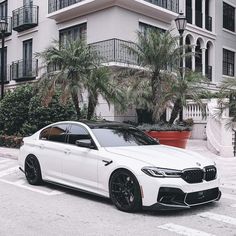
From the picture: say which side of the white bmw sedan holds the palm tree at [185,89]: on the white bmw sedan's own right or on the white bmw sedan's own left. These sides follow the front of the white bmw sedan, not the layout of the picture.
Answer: on the white bmw sedan's own left

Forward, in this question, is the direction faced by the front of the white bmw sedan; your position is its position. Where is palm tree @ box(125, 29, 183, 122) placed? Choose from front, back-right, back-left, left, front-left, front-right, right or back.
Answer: back-left

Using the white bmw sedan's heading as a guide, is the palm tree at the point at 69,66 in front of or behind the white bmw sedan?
behind

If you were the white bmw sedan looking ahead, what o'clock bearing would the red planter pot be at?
The red planter pot is roughly at 8 o'clock from the white bmw sedan.

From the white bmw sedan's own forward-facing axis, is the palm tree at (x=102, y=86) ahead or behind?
behind

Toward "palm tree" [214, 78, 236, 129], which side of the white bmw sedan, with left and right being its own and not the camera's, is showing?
left

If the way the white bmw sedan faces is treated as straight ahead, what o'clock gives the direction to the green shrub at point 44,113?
The green shrub is roughly at 7 o'clock from the white bmw sedan.

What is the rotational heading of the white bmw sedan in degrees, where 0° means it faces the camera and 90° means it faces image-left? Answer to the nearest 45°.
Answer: approximately 315°

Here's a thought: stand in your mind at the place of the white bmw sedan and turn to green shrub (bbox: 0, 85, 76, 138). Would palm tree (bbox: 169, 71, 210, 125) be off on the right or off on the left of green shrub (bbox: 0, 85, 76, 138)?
right
